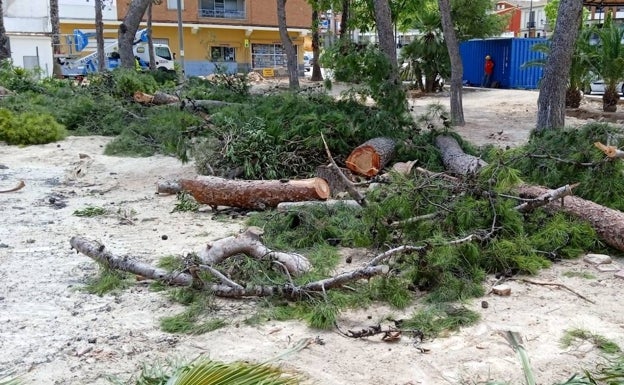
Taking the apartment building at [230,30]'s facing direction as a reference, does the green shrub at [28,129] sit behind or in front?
in front

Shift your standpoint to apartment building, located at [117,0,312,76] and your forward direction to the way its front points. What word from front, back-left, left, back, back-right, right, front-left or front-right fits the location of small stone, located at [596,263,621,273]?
front

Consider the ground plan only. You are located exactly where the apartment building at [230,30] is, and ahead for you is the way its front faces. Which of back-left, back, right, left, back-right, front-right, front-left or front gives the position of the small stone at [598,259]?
front

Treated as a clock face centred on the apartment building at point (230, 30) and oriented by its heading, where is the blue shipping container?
The blue shipping container is roughly at 11 o'clock from the apartment building.

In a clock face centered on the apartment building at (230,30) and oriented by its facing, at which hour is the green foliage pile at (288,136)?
The green foliage pile is roughly at 12 o'clock from the apartment building.

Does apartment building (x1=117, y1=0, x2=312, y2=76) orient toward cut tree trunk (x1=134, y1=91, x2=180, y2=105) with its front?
yes

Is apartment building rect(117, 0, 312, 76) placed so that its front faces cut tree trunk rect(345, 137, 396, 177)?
yes

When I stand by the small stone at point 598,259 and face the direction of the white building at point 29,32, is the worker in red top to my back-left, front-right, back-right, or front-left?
front-right

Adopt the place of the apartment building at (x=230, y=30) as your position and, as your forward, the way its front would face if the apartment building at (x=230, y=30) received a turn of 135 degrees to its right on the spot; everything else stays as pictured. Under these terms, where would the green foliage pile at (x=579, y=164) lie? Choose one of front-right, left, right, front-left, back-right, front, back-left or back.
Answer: back-left

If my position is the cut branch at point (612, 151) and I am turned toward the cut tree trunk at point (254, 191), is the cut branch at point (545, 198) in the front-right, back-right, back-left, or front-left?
front-left

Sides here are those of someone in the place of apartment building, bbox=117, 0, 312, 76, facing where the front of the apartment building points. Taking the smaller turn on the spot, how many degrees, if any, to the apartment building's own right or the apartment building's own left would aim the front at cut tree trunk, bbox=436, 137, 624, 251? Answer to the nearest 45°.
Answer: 0° — it already faces it

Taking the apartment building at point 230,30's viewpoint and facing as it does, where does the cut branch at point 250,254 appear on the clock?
The cut branch is roughly at 12 o'clock from the apartment building.

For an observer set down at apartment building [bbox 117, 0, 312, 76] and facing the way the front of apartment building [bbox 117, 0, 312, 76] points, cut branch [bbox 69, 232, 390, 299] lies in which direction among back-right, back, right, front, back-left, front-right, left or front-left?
front

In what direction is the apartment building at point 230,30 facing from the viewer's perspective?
toward the camera

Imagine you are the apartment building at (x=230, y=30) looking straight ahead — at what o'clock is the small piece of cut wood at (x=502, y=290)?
The small piece of cut wood is roughly at 12 o'clock from the apartment building.

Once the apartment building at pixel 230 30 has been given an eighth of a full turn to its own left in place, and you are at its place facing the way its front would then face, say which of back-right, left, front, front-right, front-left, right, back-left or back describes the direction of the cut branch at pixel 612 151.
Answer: front-right

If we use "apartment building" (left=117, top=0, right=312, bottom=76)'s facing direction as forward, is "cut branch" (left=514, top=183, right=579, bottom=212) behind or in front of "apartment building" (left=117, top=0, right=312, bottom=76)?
in front
